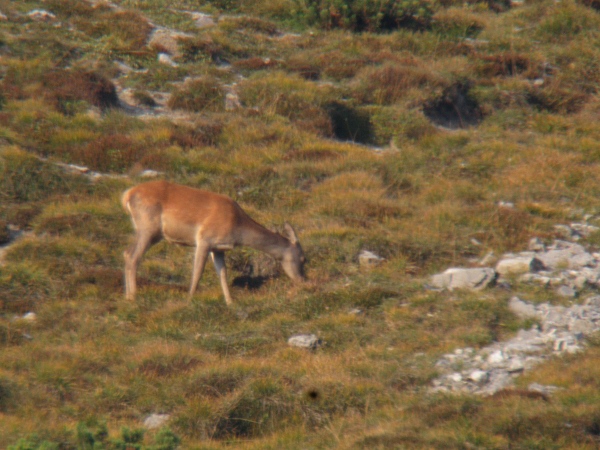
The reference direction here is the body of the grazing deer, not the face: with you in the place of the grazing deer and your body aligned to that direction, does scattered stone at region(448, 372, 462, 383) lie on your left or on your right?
on your right

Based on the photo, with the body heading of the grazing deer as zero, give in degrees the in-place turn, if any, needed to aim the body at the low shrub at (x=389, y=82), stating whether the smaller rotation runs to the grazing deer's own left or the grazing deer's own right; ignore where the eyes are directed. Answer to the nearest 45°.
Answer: approximately 45° to the grazing deer's own left

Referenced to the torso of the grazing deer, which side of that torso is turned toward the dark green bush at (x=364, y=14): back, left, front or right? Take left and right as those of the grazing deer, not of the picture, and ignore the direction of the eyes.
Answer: left

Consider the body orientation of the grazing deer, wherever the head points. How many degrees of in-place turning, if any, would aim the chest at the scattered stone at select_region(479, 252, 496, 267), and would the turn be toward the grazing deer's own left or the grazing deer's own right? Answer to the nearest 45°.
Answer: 0° — it already faces it

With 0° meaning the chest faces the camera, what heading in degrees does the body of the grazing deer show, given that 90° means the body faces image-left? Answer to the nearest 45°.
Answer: approximately 270°

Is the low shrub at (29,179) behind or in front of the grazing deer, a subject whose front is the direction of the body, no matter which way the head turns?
behind

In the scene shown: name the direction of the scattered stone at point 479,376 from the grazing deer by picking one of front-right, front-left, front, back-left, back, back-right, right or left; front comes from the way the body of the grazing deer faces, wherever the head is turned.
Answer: front-right

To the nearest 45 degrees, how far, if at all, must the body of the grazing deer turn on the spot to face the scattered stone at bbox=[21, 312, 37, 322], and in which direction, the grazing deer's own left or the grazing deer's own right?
approximately 135° to the grazing deer's own right

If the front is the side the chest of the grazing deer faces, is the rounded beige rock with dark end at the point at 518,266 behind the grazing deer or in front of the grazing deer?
in front

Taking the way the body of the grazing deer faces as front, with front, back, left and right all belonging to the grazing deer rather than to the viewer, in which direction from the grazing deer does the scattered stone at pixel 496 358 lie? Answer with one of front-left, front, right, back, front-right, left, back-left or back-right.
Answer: front-right

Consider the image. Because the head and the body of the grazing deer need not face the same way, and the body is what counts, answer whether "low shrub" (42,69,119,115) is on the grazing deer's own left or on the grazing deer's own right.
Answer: on the grazing deer's own left

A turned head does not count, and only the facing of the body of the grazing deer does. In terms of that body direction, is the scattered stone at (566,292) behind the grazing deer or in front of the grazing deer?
in front
